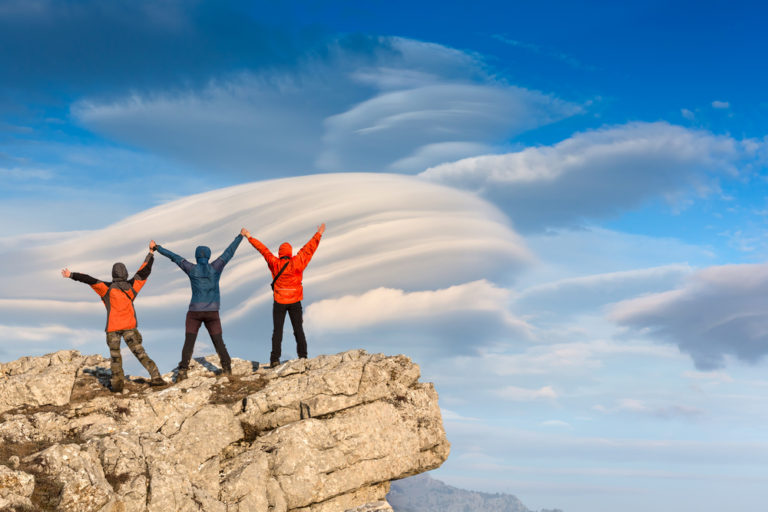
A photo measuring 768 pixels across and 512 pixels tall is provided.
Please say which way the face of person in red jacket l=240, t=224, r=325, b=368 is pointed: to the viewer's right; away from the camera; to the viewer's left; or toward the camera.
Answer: away from the camera

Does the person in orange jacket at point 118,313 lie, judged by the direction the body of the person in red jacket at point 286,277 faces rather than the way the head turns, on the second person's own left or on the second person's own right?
on the second person's own left

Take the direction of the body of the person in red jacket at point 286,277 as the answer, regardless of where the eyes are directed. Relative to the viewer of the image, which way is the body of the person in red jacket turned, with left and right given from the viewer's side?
facing away from the viewer

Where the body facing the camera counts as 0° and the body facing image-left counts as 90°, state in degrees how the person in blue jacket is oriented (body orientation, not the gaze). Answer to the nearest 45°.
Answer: approximately 180°

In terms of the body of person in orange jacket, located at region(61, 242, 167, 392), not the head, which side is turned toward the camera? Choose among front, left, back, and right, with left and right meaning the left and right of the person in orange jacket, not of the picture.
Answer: back

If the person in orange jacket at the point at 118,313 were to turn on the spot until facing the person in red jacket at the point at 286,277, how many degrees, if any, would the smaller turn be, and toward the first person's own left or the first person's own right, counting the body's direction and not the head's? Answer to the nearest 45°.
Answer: approximately 90° to the first person's own right

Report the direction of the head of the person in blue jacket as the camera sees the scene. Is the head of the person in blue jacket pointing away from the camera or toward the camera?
away from the camera

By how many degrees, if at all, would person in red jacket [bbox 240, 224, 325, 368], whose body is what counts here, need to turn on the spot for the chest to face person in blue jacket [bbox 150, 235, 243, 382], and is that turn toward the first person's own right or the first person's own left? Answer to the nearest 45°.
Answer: approximately 90° to the first person's own left

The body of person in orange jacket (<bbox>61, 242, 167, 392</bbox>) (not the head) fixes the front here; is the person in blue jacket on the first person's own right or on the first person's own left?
on the first person's own right

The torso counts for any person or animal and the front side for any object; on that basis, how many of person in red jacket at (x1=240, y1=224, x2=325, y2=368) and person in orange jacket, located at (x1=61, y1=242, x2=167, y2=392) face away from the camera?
2

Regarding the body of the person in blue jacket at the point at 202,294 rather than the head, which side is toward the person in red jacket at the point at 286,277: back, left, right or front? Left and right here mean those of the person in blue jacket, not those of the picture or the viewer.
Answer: right
